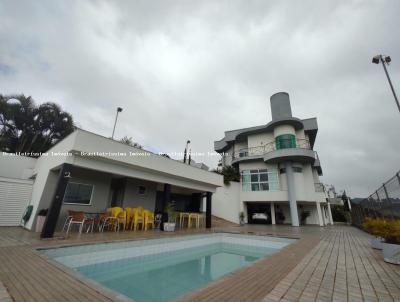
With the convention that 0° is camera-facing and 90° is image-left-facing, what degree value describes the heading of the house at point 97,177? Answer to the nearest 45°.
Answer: approximately 315°

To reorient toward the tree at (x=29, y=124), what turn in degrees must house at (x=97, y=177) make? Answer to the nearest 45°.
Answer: approximately 180°

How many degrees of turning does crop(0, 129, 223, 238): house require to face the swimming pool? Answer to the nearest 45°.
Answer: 0° — it already faces it
